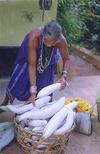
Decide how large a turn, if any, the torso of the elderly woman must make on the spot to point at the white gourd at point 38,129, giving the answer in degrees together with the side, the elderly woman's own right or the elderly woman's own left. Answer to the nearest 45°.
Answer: approximately 45° to the elderly woman's own right

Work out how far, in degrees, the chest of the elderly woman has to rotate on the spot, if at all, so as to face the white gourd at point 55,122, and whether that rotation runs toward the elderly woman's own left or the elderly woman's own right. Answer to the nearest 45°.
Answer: approximately 45° to the elderly woman's own right

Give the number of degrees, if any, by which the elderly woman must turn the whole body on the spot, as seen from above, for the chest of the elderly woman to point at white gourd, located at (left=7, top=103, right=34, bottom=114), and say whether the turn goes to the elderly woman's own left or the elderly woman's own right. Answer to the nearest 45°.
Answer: approximately 45° to the elderly woman's own right

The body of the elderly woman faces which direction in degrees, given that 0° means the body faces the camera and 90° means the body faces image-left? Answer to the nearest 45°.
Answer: approximately 315°
